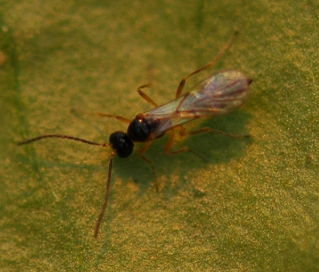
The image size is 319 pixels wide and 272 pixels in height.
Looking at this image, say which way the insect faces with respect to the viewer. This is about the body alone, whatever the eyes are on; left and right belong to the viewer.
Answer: facing the viewer and to the left of the viewer
